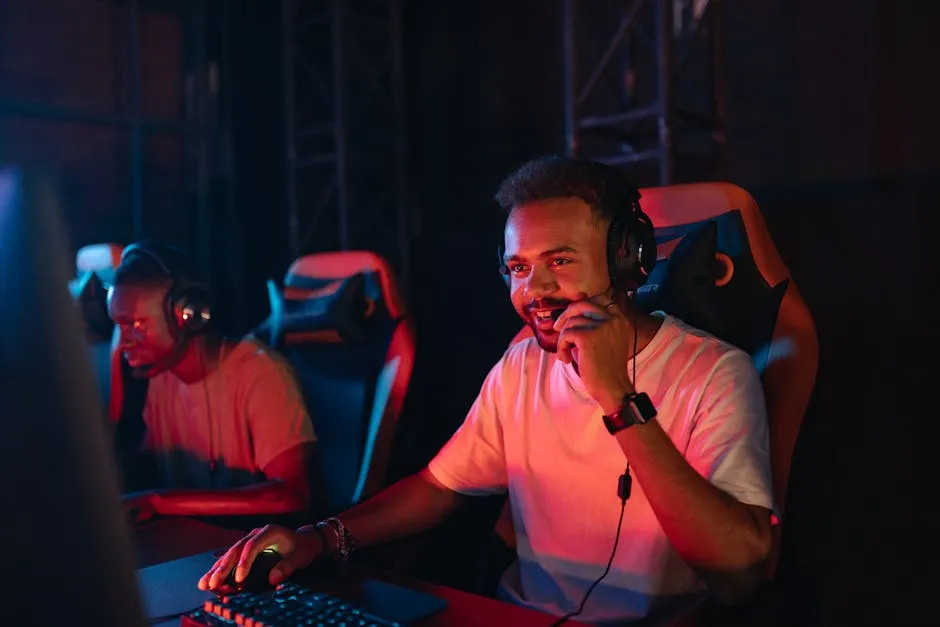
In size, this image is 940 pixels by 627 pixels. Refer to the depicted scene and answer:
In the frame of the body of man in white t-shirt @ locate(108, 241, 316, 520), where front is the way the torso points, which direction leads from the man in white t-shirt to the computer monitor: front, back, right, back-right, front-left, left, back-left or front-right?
front-left

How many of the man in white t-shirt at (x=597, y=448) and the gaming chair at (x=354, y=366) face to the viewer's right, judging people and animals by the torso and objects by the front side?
0

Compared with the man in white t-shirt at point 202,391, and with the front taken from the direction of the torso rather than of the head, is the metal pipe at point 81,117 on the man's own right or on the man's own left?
on the man's own right

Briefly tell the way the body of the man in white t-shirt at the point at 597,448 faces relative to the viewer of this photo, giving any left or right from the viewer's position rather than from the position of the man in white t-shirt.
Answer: facing the viewer and to the left of the viewer

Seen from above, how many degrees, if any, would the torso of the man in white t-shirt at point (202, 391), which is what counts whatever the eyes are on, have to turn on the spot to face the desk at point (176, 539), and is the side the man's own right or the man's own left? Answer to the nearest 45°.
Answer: approximately 45° to the man's own left

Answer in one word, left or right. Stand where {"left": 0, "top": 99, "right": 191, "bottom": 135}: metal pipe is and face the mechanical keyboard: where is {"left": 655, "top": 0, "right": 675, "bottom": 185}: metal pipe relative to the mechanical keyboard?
left

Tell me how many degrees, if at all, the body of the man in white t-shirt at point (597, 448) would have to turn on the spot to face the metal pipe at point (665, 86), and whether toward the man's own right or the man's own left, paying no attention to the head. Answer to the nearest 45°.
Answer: approximately 135° to the man's own right

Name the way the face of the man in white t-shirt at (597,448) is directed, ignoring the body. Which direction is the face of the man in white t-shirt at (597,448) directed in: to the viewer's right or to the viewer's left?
to the viewer's left

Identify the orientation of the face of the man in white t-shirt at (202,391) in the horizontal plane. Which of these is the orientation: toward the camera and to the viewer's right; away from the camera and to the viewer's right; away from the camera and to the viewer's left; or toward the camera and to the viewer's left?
toward the camera and to the viewer's left

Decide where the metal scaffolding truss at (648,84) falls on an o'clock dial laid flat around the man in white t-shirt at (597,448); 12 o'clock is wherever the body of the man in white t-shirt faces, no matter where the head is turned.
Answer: The metal scaffolding truss is roughly at 5 o'clock from the man in white t-shirt.

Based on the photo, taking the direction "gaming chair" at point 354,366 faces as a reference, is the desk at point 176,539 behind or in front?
in front
